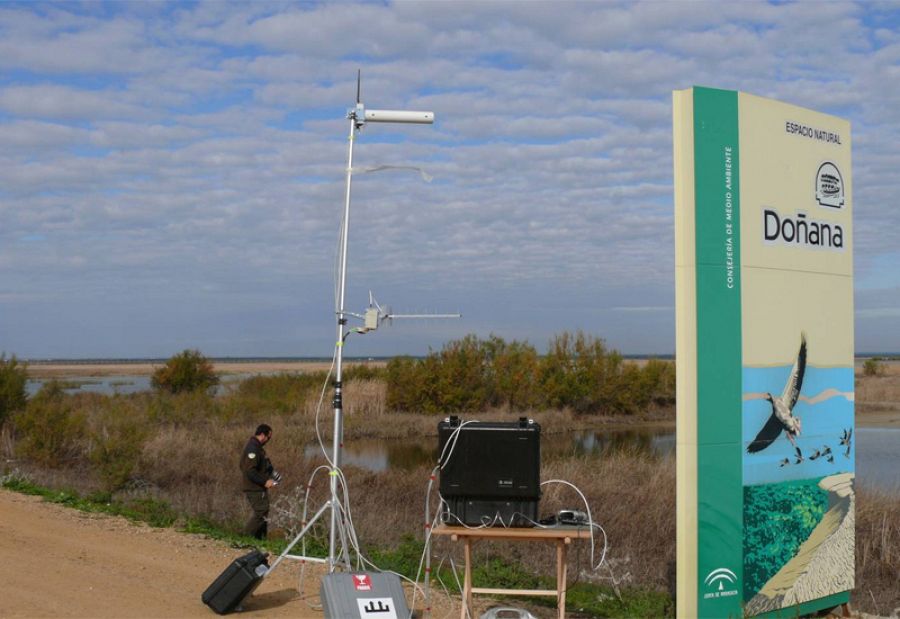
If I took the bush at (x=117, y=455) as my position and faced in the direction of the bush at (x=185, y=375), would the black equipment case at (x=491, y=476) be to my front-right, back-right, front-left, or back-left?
back-right

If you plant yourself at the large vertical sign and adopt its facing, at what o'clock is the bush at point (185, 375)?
The bush is roughly at 6 o'clock from the large vertical sign.

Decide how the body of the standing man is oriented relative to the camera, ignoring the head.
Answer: to the viewer's right

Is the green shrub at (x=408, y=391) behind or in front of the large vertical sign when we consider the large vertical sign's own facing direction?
behind

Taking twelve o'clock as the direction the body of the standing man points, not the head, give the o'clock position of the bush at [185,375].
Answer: The bush is roughly at 9 o'clock from the standing man.

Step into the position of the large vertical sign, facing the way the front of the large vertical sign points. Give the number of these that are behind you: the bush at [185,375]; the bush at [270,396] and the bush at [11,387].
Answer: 3

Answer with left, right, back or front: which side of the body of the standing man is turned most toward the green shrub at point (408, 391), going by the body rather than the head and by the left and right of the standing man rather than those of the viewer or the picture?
left
